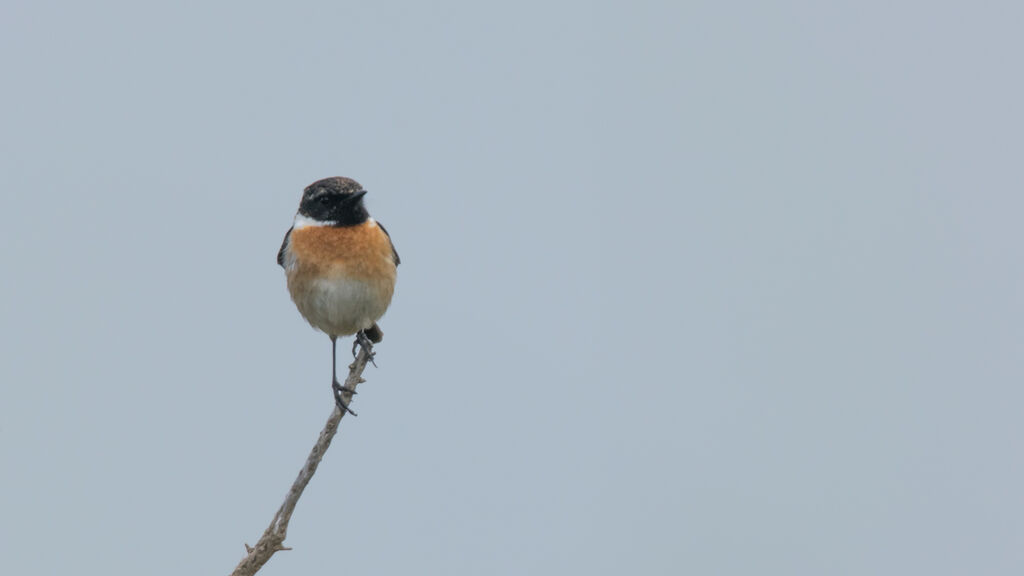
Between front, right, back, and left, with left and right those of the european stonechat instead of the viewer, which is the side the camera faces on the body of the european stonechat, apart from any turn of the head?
front
